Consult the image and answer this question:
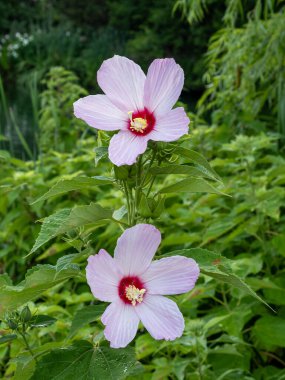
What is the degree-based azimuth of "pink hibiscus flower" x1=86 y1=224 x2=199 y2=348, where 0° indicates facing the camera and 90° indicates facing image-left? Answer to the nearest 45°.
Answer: approximately 0°
